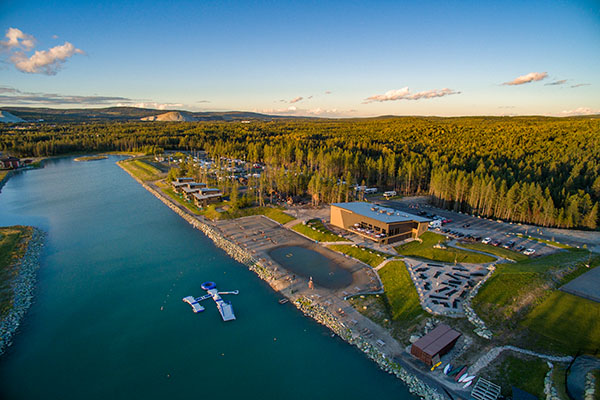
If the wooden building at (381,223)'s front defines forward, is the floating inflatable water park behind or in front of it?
in front

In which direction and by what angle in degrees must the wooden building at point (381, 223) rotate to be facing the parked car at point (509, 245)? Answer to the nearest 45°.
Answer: approximately 135° to its left

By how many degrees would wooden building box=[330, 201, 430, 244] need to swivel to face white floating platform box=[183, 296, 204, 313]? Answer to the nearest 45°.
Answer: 0° — it already faces it

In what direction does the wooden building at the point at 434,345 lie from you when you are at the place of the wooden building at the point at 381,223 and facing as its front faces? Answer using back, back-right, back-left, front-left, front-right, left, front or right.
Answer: front-left

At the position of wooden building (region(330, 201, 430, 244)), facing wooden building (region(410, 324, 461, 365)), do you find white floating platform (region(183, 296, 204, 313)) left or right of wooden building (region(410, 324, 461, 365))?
right

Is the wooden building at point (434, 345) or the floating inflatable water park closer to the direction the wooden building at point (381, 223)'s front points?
the floating inflatable water park

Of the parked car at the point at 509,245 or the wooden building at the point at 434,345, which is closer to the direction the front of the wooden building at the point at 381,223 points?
the wooden building

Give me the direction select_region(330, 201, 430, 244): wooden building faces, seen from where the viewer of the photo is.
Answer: facing the viewer and to the left of the viewer
